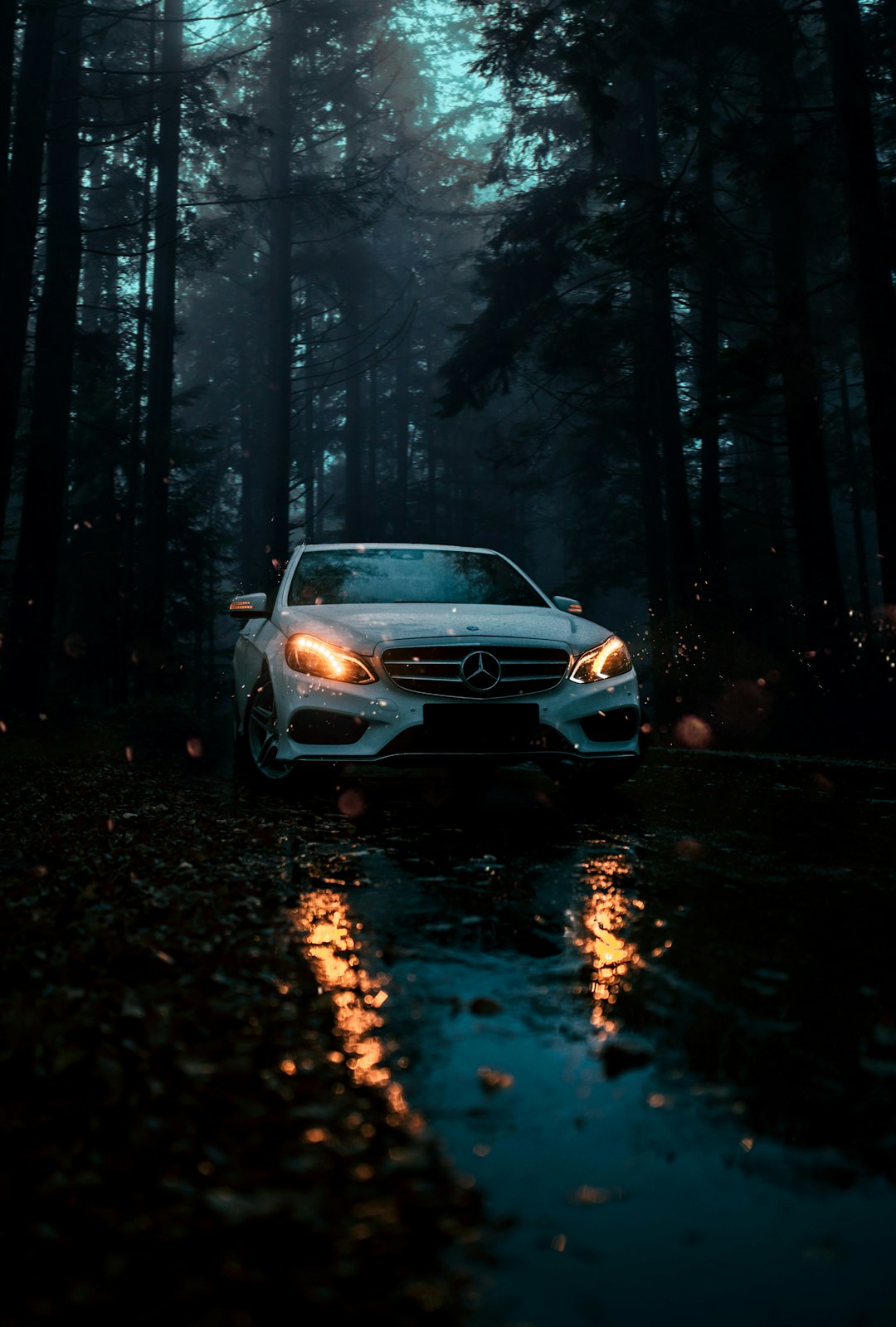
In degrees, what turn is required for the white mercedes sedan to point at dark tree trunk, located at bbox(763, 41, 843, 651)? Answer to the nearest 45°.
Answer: approximately 135° to its left

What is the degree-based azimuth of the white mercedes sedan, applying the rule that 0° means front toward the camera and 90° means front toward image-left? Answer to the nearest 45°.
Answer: approximately 0°

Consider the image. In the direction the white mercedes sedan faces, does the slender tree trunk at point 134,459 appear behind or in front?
behind

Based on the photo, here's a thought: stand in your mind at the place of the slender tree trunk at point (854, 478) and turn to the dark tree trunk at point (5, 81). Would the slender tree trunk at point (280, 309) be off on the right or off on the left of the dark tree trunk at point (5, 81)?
right

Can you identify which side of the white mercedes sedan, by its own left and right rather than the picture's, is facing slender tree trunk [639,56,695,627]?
back

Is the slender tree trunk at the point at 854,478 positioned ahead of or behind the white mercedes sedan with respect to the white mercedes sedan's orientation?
behind

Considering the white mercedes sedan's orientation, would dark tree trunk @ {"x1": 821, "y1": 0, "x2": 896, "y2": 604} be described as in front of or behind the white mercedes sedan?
behind

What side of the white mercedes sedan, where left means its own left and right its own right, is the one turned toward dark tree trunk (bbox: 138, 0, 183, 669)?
back

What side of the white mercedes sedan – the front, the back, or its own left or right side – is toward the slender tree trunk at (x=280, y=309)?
back

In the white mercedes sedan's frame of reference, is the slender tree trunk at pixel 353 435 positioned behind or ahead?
behind
